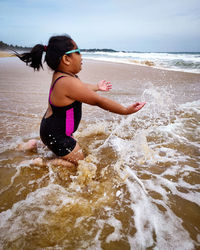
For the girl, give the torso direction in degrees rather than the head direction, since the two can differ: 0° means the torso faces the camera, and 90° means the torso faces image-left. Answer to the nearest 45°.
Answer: approximately 270°

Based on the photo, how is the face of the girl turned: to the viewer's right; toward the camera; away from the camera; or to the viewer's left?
to the viewer's right
